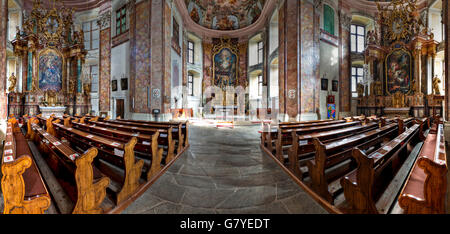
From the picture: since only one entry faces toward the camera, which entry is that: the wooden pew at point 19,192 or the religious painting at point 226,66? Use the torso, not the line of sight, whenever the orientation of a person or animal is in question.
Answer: the religious painting

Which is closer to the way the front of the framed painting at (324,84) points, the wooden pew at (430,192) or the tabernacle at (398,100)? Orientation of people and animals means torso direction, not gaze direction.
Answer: the wooden pew

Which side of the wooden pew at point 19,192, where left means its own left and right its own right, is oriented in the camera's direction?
right

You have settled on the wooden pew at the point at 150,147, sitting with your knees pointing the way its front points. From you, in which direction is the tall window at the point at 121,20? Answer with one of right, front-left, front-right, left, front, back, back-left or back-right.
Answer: front-left

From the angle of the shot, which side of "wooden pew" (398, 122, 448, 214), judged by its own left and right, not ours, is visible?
left
